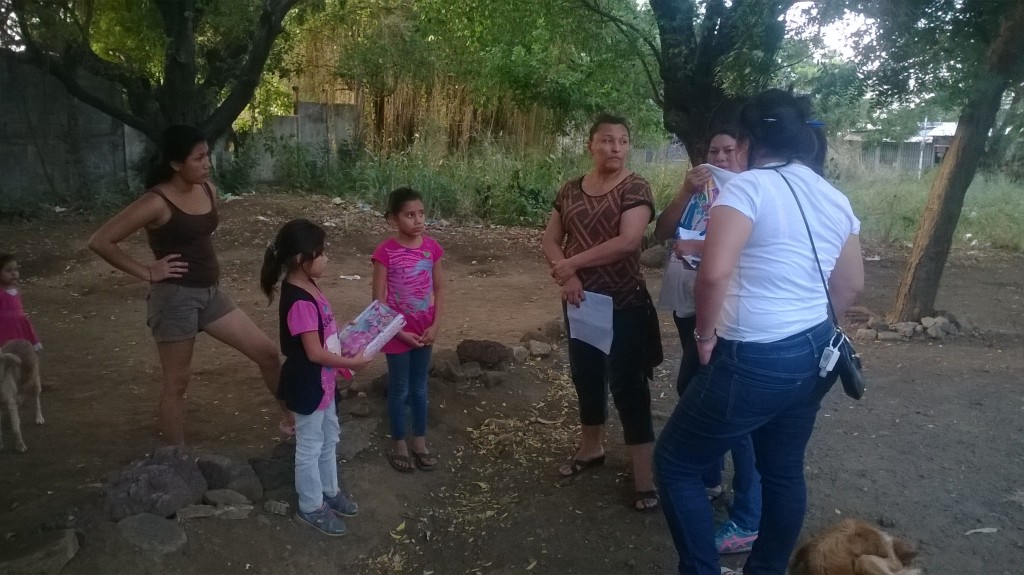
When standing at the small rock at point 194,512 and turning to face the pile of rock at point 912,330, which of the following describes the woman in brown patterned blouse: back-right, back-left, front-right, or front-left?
front-right

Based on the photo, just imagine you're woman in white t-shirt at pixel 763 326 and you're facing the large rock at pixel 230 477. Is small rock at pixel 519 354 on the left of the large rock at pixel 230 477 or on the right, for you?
right

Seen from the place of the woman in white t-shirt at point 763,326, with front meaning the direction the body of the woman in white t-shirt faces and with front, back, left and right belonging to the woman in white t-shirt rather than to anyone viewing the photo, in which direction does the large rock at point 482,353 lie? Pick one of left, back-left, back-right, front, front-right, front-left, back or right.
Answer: front

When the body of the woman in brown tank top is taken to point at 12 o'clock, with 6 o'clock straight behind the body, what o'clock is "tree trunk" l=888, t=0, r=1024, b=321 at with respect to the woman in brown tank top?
The tree trunk is roughly at 10 o'clock from the woman in brown tank top.

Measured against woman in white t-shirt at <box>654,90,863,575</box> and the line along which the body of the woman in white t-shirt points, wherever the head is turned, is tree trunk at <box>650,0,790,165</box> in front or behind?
in front

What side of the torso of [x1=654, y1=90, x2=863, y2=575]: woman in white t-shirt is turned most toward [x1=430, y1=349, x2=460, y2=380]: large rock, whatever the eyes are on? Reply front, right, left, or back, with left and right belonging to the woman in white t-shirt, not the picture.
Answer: front

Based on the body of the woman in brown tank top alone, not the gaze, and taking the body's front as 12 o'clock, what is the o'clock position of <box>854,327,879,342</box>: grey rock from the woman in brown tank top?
The grey rock is roughly at 10 o'clock from the woman in brown tank top.

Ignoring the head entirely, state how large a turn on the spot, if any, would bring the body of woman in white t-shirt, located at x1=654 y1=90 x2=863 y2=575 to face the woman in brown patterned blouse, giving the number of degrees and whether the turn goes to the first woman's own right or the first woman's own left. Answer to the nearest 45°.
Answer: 0° — they already face them

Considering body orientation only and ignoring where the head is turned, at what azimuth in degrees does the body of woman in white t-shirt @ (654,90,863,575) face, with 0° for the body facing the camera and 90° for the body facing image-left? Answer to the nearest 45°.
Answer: approximately 135°

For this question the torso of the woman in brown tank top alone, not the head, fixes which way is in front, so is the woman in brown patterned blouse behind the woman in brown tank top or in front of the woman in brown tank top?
in front

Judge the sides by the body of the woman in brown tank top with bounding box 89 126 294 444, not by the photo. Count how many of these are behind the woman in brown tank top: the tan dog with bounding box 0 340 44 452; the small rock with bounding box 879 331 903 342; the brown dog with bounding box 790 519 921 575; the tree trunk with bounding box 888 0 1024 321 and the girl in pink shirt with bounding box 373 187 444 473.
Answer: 1

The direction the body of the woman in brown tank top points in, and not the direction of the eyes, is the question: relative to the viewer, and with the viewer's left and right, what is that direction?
facing the viewer and to the right of the viewer

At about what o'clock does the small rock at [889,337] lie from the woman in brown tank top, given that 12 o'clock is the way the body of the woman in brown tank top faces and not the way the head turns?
The small rock is roughly at 10 o'clock from the woman in brown tank top.

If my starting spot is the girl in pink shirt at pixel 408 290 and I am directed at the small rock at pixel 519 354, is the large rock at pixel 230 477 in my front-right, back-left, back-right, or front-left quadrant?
back-left

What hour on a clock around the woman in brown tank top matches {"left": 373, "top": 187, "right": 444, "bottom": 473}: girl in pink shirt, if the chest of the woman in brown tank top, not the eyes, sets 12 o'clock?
The girl in pink shirt is roughly at 11 o'clock from the woman in brown tank top.

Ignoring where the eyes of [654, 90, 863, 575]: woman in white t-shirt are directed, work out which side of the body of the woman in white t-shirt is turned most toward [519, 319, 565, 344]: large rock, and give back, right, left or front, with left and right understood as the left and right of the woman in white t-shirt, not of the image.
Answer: front

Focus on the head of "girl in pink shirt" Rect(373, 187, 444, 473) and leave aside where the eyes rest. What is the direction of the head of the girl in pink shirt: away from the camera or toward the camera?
toward the camera

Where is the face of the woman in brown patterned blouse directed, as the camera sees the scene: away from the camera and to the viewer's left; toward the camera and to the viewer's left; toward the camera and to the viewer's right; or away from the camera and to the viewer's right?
toward the camera and to the viewer's right
